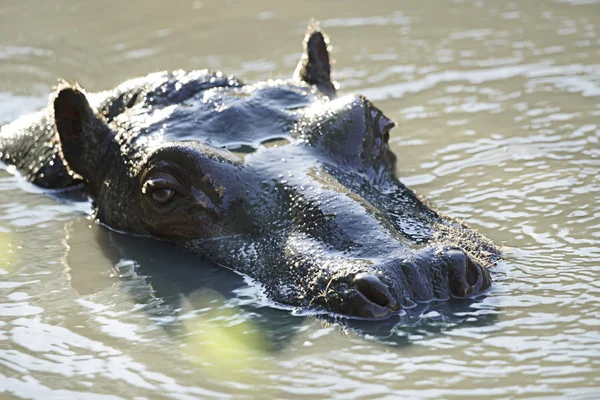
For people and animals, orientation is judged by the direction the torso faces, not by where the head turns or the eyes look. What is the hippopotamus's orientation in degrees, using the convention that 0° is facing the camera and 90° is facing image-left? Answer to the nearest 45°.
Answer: approximately 315°
